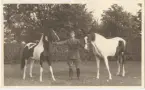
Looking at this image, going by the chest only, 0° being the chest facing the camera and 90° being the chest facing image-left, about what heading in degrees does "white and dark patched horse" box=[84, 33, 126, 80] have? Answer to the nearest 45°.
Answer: approximately 45°

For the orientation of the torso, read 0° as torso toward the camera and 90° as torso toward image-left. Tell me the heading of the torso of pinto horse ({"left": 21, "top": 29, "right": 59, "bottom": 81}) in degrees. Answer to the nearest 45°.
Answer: approximately 315°

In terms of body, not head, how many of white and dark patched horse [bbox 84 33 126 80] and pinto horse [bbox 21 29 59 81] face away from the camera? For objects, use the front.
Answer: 0
